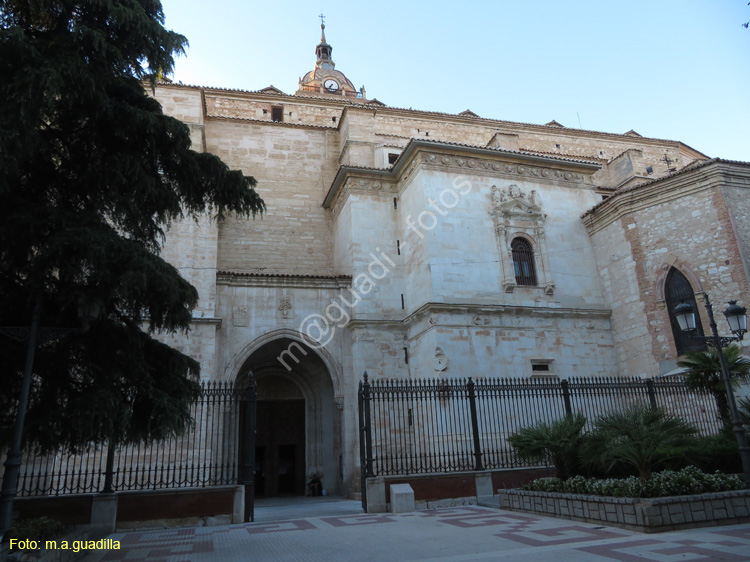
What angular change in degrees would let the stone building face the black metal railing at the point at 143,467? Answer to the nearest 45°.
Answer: approximately 45° to its right

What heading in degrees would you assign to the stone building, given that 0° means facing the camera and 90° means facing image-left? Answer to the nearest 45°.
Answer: approximately 0°

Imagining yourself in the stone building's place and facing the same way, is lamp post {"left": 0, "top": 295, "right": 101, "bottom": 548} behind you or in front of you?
in front

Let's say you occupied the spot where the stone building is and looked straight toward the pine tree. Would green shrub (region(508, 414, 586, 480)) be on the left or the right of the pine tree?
left

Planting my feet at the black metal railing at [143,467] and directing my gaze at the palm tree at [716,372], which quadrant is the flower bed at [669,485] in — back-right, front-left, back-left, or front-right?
front-right

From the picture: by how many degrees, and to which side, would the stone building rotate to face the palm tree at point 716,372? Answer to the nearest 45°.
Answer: approximately 45° to its left

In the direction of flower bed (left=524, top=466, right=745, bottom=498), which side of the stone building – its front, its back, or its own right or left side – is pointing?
front

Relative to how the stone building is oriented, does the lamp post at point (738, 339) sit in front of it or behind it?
in front

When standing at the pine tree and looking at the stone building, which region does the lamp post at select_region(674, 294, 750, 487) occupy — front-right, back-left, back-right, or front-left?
front-right

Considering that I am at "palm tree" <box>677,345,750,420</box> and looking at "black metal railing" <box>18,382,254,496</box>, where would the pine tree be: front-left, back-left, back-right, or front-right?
front-left

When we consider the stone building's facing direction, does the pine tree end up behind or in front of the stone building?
in front
